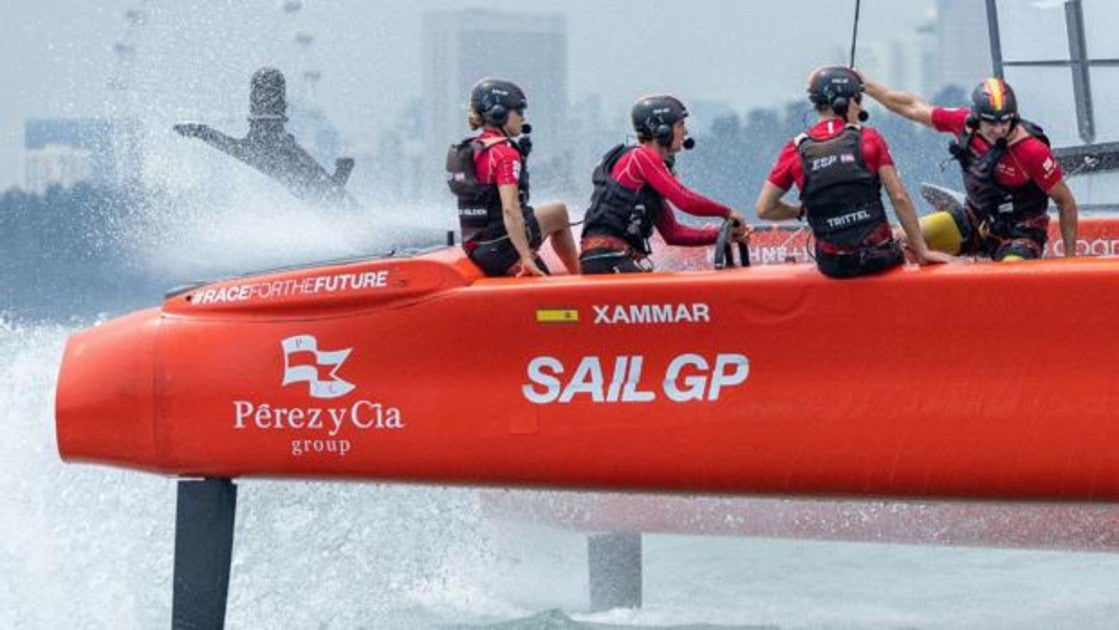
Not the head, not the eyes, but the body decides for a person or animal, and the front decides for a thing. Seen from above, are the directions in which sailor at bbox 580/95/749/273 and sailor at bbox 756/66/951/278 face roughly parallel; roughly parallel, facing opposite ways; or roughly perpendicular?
roughly perpendicular

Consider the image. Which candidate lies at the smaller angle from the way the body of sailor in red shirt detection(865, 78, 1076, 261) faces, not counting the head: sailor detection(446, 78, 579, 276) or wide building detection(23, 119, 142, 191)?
the sailor

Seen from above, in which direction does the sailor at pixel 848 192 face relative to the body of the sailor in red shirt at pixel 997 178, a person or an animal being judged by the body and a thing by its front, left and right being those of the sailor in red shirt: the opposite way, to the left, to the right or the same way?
the opposite way

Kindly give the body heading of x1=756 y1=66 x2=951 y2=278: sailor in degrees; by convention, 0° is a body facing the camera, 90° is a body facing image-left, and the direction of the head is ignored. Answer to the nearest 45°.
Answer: approximately 180°

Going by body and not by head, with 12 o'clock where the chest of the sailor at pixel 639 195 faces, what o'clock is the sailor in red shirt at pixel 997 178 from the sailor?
The sailor in red shirt is roughly at 12 o'clock from the sailor.

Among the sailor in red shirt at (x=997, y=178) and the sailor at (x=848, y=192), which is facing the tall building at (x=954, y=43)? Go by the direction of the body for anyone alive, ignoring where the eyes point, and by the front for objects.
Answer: the sailor

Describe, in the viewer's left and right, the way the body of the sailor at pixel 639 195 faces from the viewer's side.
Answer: facing to the right of the viewer

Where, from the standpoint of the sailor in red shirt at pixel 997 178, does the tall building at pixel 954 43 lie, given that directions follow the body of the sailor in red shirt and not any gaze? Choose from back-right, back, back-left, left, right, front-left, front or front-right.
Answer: back

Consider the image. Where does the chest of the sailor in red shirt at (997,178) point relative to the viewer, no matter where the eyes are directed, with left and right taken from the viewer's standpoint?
facing the viewer
